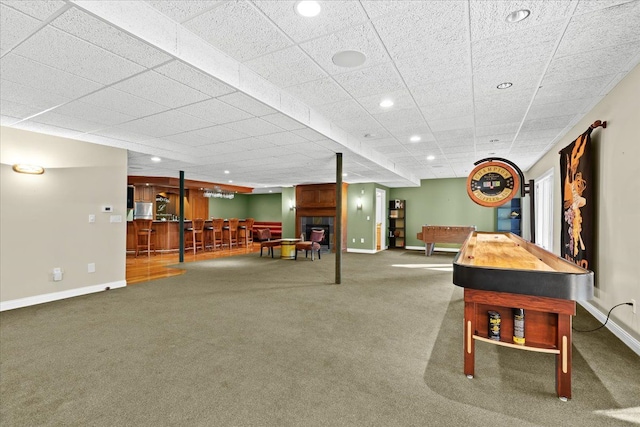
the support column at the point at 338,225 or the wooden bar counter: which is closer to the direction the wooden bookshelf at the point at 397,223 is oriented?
the support column

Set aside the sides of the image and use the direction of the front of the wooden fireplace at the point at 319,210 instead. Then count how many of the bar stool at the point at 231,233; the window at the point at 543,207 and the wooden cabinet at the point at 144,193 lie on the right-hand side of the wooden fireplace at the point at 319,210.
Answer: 2

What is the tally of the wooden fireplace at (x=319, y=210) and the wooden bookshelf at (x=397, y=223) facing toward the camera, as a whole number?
2

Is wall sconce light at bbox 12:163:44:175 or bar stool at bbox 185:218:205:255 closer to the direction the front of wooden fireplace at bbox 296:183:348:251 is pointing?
the wall sconce light

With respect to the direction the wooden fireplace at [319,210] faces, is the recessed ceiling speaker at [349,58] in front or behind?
in front

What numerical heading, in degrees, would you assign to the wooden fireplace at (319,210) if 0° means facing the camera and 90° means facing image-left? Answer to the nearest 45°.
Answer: approximately 0°

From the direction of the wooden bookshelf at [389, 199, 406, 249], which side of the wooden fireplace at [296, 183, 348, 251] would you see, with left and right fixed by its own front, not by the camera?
left

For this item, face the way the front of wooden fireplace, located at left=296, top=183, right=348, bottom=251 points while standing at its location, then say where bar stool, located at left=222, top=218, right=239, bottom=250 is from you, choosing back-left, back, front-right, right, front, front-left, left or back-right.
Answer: right

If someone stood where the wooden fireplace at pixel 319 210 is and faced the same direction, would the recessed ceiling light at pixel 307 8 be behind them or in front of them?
in front

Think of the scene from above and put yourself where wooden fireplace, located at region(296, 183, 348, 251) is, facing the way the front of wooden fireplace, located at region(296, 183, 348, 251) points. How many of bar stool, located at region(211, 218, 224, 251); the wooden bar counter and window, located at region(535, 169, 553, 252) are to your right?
2

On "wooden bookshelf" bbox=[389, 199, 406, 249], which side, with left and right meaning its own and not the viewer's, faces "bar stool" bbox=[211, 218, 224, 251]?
right

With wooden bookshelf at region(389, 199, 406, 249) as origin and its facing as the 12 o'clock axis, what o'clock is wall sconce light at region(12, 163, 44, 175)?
The wall sconce light is roughly at 1 o'clock from the wooden bookshelf.

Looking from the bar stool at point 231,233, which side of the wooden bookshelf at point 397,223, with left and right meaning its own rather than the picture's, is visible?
right
